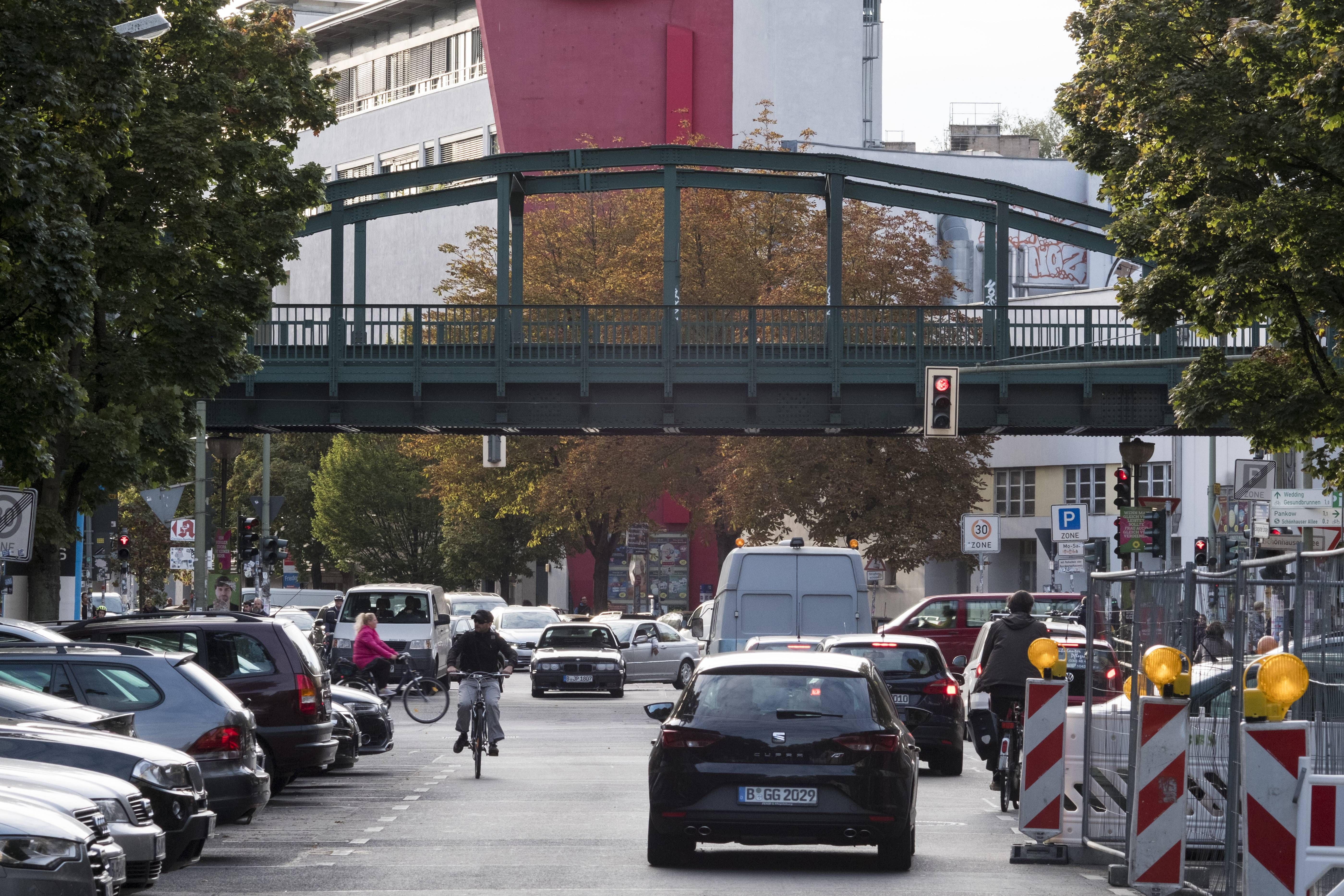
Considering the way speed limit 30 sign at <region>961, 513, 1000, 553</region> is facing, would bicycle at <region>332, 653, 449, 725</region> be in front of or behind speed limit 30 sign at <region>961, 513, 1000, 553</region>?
in front

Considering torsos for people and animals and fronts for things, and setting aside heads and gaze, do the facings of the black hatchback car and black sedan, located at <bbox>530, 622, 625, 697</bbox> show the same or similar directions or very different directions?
very different directions

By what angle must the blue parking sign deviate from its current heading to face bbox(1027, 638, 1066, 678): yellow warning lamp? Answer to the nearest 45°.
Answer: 0° — it already faces it

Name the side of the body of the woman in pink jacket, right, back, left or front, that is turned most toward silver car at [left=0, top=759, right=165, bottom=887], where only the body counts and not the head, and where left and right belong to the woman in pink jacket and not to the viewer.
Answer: right

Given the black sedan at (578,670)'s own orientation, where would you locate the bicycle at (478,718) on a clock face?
The bicycle is roughly at 12 o'clock from the black sedan.

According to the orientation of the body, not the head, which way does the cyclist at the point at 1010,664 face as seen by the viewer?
away from the camera

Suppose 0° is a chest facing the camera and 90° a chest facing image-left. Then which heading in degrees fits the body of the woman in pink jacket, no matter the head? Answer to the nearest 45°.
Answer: approximately 270°

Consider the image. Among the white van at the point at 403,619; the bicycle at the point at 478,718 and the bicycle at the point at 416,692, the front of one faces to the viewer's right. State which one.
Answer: the bicycle at the point at 416,692

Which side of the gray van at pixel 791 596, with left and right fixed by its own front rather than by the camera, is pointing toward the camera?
back

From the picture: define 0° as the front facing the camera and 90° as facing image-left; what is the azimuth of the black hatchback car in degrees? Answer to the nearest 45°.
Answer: approximately 180°

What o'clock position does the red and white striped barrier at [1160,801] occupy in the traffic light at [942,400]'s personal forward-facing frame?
The red and white striped barrier is roughly at 12 o'clock from the traffic light.

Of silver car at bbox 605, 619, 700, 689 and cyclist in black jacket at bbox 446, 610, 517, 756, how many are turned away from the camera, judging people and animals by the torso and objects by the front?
0

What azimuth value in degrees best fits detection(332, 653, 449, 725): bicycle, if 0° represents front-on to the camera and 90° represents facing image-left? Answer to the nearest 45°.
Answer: approximately 270°
